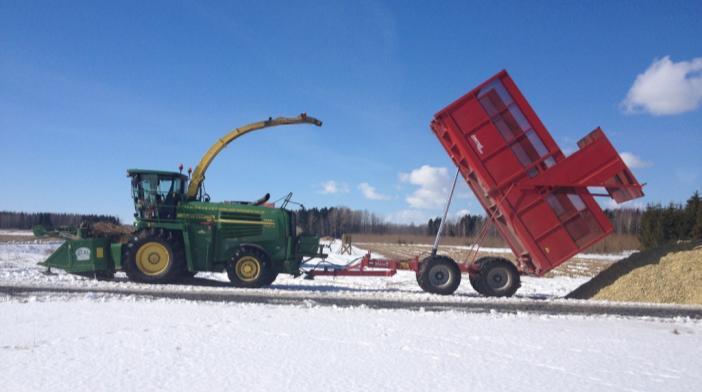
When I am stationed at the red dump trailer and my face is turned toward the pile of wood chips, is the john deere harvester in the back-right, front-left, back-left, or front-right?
back-left

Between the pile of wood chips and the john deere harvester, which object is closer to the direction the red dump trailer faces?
the john deere harvester

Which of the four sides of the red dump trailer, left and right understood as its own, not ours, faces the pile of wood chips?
back

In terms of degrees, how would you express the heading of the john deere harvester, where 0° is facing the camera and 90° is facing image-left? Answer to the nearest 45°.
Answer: approximately 90°

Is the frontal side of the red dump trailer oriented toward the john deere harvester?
yes

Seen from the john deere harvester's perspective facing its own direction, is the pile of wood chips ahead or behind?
behind

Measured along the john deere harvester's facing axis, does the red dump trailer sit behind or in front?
behind

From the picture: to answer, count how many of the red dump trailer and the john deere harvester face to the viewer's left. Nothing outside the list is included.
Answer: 2

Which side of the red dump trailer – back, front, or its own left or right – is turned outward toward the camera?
left
